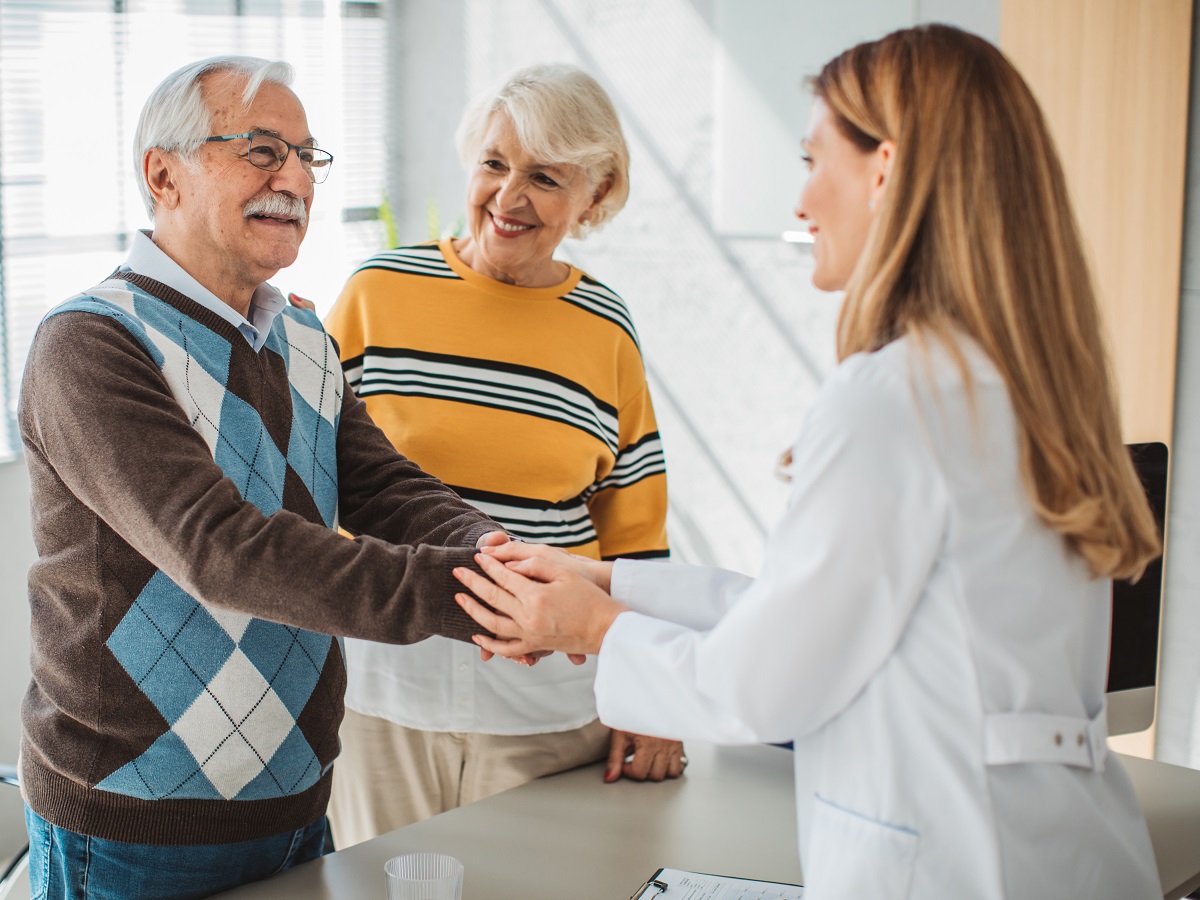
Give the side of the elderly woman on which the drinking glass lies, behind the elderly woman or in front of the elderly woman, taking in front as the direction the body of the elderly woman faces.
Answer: in front

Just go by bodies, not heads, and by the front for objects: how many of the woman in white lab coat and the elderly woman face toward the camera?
1

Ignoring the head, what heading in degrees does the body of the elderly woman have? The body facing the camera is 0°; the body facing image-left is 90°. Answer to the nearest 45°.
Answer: approximately 0°

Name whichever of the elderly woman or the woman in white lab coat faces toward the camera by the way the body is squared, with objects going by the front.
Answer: the elderly woman

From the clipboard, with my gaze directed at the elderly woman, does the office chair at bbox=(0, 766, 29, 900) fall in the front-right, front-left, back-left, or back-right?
front-left

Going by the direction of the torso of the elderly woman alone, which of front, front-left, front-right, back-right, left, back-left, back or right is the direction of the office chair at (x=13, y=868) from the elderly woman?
right

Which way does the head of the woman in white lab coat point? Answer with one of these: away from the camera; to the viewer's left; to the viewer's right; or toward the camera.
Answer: to the viewer's left

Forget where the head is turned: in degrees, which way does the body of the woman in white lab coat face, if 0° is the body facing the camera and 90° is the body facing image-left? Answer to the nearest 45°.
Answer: approximately 135°

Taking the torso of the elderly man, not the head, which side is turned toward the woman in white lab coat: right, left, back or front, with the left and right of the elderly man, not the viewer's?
front

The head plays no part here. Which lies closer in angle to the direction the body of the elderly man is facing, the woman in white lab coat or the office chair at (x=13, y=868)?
the woman in white lab coat
